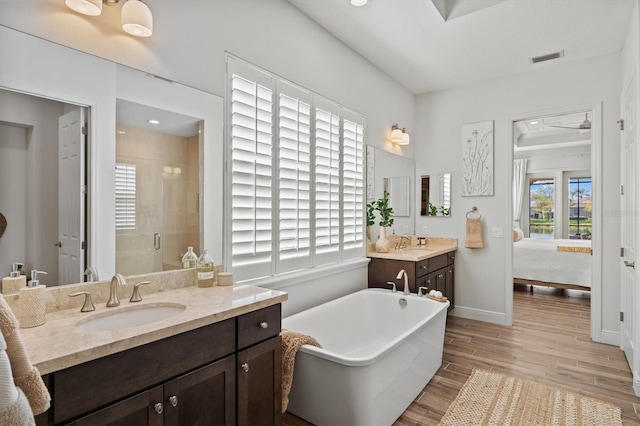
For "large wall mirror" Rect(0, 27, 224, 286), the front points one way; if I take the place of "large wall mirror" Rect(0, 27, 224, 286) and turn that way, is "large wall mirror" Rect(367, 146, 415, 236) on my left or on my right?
on my left

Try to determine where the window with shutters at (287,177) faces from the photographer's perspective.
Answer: facing the viewer and to the right of the viewer

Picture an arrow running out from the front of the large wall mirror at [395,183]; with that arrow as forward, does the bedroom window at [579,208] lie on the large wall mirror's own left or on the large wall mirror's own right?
on the large wall mirror's own left

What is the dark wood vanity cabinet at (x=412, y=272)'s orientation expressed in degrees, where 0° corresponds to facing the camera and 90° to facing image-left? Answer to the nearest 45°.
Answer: approximately 315°

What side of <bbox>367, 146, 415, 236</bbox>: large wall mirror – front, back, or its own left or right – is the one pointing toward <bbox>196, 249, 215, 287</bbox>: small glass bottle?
right

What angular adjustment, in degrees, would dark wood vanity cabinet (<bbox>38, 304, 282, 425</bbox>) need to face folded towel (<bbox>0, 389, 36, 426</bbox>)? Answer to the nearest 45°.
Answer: approximately 90° to its right

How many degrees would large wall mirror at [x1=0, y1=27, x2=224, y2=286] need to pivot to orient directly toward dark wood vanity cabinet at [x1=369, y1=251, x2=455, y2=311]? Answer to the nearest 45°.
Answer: approximately 45° to its left

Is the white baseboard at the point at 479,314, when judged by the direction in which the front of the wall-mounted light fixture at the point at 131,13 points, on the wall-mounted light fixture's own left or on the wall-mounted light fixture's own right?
on the wall-mounted light fixture's own left

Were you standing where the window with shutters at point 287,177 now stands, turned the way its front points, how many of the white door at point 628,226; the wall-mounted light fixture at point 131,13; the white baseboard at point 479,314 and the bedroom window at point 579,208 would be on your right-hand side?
1

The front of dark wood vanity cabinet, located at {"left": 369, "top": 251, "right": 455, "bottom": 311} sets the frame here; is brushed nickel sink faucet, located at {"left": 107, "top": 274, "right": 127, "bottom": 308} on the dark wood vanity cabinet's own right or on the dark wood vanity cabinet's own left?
on the dark wood vanity cabinet's own right

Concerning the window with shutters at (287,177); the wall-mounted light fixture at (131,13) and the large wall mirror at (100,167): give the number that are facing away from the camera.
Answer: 0

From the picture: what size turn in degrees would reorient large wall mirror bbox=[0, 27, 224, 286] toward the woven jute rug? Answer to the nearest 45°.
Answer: approximately 45° to its left

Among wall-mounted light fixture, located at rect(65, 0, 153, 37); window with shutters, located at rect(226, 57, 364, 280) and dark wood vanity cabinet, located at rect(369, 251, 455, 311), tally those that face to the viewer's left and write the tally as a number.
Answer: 0

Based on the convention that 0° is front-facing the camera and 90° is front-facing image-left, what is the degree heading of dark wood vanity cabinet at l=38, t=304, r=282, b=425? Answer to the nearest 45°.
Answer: approximately 315°
